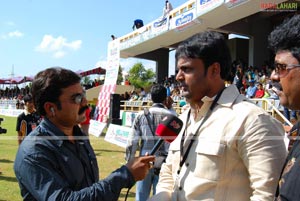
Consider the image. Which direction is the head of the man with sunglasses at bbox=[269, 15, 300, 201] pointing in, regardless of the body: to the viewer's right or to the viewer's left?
to the viewer's left

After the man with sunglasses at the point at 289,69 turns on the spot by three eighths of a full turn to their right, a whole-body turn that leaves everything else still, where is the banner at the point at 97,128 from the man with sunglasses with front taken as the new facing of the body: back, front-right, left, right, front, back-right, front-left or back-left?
left

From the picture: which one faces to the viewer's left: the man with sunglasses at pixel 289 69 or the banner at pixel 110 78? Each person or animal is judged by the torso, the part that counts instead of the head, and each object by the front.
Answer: the man with sunglasses

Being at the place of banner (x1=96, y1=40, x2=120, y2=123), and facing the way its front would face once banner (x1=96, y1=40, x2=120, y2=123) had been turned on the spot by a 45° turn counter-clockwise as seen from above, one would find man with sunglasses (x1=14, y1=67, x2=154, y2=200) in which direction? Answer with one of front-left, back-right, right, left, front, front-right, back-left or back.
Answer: front-right

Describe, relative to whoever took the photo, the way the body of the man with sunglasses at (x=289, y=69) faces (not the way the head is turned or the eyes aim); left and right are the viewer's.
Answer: facing to the left of the viewer

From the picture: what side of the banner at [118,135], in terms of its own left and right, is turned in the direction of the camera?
front

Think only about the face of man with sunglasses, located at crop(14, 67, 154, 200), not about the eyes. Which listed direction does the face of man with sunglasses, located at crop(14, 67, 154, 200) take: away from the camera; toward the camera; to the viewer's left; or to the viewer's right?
to the viewer's right

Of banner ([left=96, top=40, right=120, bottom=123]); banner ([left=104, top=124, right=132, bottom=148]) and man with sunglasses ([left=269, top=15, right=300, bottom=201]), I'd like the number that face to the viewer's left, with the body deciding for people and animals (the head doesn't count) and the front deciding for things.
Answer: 1

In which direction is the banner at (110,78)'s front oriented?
toward the camera

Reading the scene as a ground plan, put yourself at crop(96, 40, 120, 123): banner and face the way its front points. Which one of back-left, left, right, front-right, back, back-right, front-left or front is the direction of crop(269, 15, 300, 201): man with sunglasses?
front

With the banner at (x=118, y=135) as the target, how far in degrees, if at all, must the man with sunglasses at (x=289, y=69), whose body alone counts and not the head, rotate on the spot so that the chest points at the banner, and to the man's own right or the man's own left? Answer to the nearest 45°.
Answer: approximately 45° to the man's own right

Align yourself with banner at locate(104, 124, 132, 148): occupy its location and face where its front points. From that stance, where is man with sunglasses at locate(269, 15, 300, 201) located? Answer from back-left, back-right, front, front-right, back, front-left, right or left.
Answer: front

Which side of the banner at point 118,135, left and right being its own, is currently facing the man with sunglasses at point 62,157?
front
